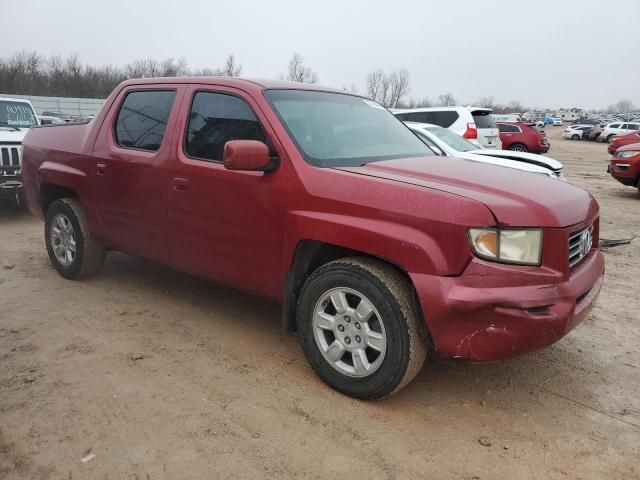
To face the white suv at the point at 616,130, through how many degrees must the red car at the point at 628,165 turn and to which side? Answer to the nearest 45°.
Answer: approximately 135° to its right

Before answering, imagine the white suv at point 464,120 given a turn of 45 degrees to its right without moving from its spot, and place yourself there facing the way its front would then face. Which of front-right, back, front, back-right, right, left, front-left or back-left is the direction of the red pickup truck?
back

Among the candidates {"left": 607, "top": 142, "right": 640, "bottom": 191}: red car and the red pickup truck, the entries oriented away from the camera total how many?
0

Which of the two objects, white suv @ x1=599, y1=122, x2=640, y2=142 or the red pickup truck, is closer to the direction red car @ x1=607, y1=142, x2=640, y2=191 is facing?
the red pickup truck

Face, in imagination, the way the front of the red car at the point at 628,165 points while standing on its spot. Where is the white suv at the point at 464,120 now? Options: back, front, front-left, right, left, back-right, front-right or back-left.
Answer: front-right

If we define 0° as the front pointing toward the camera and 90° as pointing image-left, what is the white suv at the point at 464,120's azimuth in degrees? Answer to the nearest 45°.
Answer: approximately 135°

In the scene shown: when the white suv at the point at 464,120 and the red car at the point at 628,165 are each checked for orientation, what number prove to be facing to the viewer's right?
0

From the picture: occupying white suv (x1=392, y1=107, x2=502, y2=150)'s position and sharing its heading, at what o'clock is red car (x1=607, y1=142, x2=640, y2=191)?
The red car is roughly at 5 o'clock from the white suv.

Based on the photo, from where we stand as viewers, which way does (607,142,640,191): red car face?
facing the viewer and to the left of the viewer

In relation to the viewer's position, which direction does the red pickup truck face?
facing the viewer and to the right of the viewer

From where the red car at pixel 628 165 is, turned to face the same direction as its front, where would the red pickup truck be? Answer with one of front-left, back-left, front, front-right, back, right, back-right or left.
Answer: front-left

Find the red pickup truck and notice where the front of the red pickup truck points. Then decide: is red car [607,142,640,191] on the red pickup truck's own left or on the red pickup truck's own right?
on the red pickup truck's own left

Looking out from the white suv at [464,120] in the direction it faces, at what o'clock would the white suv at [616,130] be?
the white suv at [616,130] is roughly at 2 o'clock from the white suv at [464,120].
